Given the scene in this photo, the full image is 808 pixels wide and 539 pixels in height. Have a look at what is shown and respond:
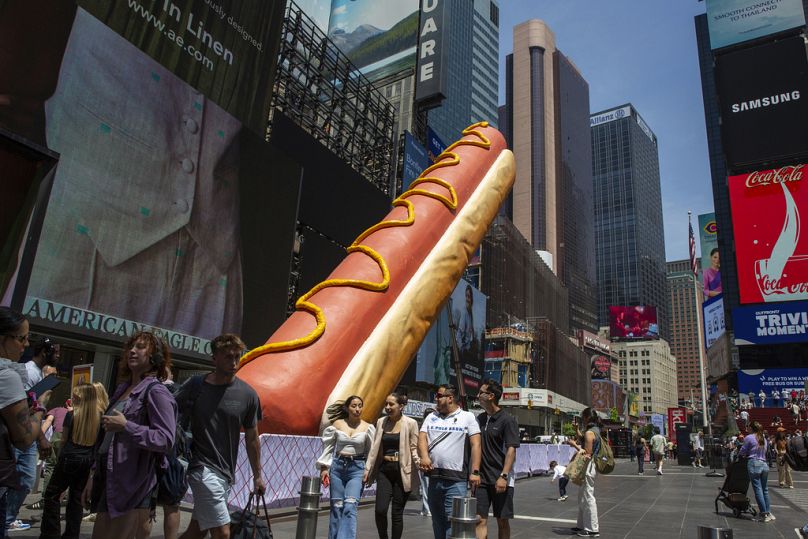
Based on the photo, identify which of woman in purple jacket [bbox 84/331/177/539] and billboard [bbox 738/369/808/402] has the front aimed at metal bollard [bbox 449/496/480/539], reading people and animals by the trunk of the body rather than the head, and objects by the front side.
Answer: the billboard

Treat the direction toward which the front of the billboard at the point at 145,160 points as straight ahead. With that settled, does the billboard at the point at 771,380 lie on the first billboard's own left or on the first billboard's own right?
on the first billboard's own left

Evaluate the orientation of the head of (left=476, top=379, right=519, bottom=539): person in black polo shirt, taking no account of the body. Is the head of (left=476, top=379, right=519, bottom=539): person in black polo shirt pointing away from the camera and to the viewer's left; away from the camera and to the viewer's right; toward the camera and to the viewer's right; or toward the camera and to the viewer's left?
toward the camera and to the viewer's left

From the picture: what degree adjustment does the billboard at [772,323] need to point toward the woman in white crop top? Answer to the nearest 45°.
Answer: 0° — it already faces them

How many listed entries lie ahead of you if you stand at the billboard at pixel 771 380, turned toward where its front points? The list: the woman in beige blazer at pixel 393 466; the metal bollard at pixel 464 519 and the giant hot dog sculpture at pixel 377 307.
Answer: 3

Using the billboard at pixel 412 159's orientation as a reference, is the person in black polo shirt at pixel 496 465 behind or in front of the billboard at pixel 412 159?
in front

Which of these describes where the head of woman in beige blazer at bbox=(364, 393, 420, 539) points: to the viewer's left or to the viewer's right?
to the viewer's left

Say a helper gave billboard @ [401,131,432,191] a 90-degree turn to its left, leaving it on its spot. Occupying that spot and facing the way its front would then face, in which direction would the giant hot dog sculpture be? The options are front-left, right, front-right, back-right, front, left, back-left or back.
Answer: back-right

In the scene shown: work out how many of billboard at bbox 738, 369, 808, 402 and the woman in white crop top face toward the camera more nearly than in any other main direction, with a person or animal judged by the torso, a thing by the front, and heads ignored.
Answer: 2

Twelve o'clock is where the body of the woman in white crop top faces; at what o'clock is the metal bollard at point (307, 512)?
The metal bollard is roughly at 1 o'clock from the woman in white crop top.

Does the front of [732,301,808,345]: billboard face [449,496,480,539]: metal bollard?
yes

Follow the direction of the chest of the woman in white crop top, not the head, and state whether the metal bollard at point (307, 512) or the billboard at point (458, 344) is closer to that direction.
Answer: the metal bollard

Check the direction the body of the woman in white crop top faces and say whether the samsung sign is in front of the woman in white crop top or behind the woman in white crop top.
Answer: behind

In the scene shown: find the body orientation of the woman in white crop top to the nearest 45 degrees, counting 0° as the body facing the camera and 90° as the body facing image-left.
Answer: approximately 0°
